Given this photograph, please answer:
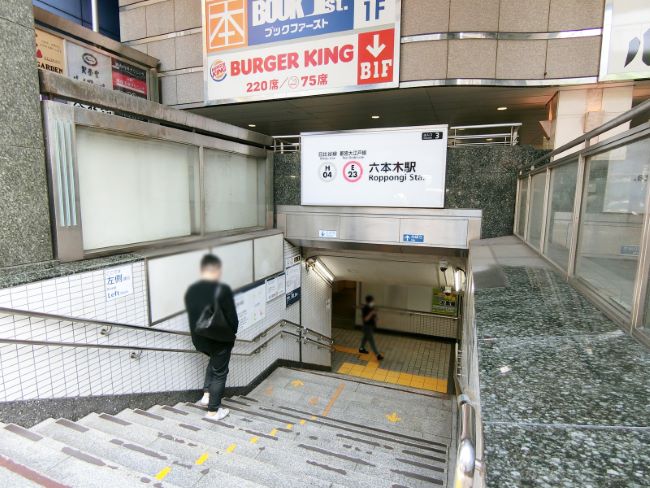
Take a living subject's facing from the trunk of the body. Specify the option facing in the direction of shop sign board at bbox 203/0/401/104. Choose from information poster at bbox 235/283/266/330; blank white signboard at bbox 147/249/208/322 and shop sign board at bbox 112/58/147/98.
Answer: shop sign board at bbox 112/58/147/98

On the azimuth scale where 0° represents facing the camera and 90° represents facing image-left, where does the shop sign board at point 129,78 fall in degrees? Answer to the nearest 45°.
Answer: approximately 315°

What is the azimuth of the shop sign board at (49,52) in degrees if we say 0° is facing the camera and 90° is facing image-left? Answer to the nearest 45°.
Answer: approximately 315°

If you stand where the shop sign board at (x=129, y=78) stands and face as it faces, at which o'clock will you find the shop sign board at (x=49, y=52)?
the shop sign board at (x=49, y=52) is roughly at 3 o'clock from the shop sign board at (x=129, y=78).

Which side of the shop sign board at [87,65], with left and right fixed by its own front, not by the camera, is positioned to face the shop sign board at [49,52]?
right

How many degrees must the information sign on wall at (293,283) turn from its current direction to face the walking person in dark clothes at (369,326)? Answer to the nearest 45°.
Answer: approximately 90° to its left
